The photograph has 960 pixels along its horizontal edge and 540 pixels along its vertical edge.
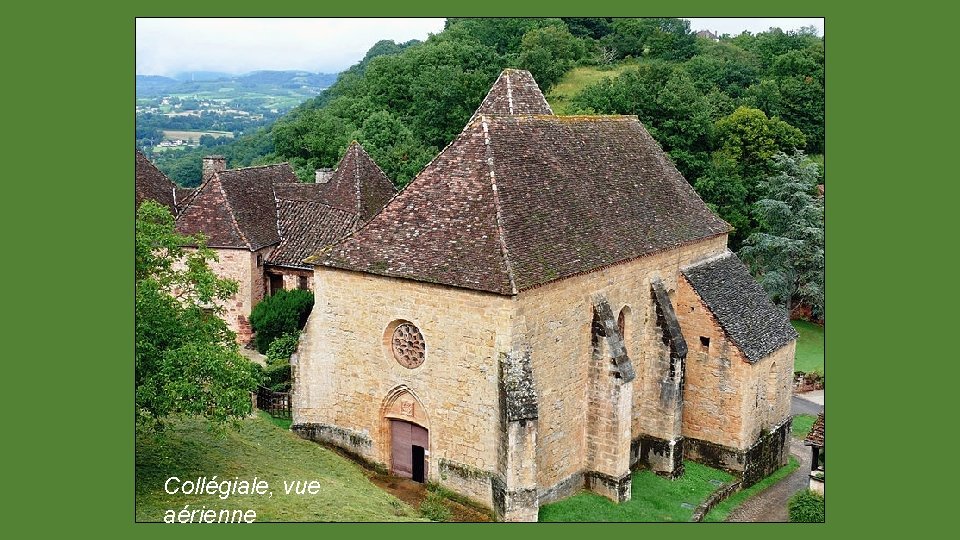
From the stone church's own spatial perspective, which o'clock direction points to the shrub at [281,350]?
The shrub is roughly at 3 o'clock from the stone church.

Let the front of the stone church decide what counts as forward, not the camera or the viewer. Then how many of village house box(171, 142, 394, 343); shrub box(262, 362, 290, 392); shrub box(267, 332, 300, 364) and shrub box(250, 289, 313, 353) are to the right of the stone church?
4

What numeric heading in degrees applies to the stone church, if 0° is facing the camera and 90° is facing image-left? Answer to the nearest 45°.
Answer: approximately 45°

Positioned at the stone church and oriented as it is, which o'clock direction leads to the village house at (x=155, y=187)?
The village house is roughly at 3 o'clock from the stone church.

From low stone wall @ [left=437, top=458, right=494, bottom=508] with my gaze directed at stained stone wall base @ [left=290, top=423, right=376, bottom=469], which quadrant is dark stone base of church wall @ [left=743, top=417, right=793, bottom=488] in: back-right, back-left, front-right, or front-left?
back-right

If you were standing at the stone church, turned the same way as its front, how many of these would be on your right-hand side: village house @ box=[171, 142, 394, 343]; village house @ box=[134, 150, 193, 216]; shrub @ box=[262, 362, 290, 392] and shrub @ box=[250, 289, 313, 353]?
4

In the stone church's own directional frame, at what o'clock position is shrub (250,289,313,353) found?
The shrub is roughly at 3 o'clock from the stone church.

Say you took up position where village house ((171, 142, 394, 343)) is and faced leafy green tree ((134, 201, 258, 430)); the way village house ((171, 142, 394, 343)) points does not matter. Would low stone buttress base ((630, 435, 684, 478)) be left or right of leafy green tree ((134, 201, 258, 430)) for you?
left

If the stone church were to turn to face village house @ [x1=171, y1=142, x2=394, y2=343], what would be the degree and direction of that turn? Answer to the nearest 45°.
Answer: approximately 90° to its right

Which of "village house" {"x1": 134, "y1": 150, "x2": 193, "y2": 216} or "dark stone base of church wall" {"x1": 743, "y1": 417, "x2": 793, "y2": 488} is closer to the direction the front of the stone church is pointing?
the village house

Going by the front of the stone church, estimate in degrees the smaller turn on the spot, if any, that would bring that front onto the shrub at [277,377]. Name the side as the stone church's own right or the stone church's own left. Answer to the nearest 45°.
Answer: approximately 90° to the stone church's own right

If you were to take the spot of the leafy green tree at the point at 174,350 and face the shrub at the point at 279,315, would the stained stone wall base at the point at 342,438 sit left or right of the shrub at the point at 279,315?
right

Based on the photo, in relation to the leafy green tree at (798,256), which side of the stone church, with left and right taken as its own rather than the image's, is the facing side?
back
